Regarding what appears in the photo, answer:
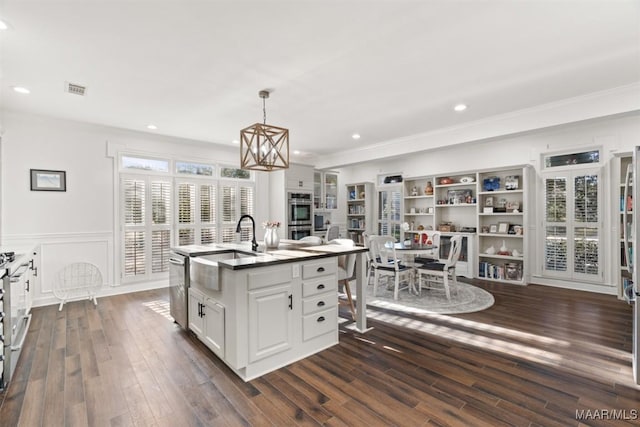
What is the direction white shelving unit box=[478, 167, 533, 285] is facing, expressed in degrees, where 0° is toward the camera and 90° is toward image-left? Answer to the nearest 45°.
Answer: approximately 45°

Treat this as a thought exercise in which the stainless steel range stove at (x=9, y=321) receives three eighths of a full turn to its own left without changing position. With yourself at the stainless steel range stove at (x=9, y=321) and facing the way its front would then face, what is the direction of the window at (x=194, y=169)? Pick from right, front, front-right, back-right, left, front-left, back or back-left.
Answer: right

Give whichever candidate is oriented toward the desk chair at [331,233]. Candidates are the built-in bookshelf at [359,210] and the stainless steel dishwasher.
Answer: the built-in bookshelf

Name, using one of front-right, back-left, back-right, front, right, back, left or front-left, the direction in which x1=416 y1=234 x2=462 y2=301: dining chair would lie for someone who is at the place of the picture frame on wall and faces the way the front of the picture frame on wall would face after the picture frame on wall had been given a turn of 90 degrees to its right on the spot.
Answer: back-left

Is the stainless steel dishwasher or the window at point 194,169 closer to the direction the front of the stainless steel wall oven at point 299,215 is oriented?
the stainless steel dishwasher

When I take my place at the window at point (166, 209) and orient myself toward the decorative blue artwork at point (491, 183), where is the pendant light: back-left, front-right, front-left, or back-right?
front-right

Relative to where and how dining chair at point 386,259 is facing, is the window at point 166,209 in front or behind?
behind

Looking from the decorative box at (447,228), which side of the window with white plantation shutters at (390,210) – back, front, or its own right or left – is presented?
left

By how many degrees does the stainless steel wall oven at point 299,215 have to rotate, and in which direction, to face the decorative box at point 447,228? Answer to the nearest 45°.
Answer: approximately 45° to its left

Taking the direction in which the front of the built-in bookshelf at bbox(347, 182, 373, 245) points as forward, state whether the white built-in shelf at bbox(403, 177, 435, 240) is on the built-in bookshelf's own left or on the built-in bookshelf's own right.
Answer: on the built-in bookshelf's own left

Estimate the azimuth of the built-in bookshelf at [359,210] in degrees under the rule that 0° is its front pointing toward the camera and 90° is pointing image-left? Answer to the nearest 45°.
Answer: approximately 45°

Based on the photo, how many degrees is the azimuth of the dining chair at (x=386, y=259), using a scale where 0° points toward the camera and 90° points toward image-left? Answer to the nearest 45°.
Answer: approximately 225°

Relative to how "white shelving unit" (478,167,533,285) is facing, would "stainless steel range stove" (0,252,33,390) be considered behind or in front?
in front

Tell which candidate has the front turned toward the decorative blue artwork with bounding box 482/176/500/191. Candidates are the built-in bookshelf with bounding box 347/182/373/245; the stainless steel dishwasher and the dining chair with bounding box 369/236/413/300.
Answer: the dining chair

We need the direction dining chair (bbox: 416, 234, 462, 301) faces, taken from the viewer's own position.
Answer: facing away from the viewer and to the left of the viewer

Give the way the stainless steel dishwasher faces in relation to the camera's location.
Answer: facing the viewer and to the left of the viewer

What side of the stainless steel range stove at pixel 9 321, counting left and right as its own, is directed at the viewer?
right

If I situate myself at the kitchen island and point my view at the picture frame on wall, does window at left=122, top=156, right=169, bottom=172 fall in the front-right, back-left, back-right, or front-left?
front-right

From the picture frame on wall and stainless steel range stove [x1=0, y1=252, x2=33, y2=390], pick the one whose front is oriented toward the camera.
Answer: the picture frame on wall

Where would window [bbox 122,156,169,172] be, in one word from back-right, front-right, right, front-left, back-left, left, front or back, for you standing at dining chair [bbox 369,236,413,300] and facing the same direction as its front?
back-left

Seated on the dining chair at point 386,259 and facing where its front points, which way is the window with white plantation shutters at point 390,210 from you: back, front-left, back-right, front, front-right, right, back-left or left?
front-left
